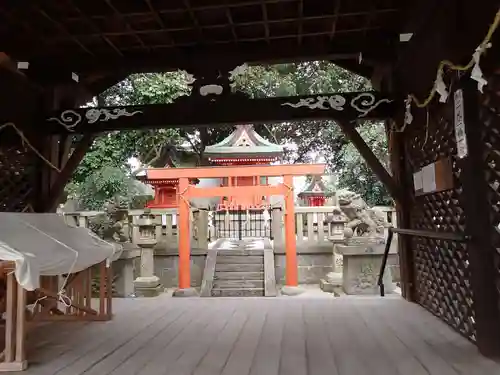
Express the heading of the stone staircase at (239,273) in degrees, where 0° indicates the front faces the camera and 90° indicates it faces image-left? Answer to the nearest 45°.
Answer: approximately 0°

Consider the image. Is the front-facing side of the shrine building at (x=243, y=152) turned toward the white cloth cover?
yes

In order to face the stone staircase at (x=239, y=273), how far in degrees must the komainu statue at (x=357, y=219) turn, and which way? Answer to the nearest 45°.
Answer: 0° — it already faces it

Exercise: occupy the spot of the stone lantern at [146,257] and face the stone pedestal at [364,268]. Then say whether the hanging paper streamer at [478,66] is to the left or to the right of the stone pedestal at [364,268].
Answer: right

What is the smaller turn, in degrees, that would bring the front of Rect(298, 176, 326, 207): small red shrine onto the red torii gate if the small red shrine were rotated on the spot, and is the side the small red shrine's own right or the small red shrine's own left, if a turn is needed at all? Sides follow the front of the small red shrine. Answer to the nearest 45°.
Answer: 0° — it already faces it

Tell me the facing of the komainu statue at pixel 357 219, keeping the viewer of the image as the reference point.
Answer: facing to the left of the viewer
